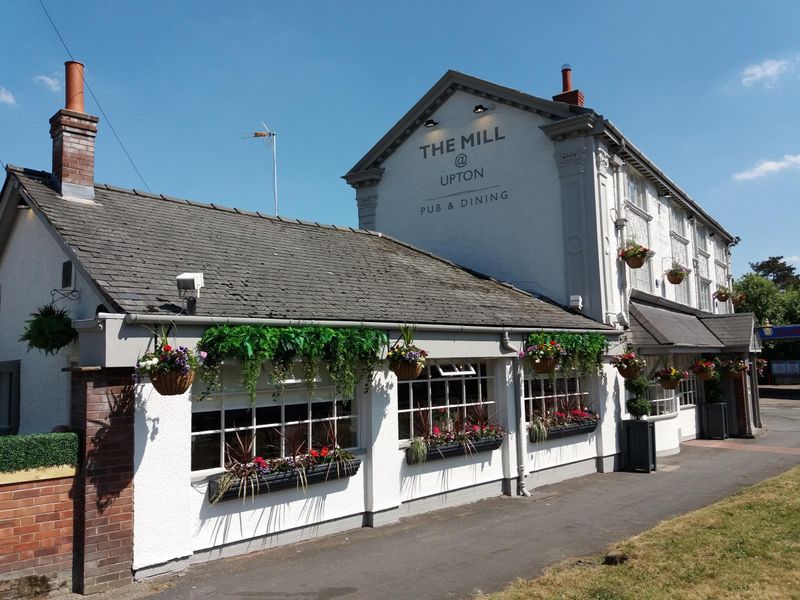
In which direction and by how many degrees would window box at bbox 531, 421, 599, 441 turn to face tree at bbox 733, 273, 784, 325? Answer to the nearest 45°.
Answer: approximately 135° to its left

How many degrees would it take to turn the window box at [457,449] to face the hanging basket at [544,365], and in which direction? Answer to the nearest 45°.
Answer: approximately 90° to its left

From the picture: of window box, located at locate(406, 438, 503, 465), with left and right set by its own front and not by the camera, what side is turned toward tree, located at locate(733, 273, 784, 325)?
left

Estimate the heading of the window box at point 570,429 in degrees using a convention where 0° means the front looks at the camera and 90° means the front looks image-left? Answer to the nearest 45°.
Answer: approximately 315°

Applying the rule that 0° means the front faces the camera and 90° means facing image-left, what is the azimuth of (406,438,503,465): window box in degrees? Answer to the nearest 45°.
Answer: approximately 315°

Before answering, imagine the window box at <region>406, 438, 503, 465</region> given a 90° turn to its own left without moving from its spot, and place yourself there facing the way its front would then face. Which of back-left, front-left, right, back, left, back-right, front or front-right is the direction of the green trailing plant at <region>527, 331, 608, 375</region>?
front

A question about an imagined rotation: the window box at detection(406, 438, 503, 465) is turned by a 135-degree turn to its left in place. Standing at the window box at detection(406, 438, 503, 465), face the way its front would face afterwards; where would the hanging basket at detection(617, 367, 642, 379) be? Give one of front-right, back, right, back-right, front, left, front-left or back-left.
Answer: front-right

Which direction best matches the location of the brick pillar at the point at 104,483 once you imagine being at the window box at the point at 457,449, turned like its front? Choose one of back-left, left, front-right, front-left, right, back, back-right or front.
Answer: right

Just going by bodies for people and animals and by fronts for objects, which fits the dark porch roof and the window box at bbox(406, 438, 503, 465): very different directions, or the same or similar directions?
same or similar directions

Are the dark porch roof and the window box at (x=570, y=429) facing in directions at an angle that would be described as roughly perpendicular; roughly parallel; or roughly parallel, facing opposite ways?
roughly parallel

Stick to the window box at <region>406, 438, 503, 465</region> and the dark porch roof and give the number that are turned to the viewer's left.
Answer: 0

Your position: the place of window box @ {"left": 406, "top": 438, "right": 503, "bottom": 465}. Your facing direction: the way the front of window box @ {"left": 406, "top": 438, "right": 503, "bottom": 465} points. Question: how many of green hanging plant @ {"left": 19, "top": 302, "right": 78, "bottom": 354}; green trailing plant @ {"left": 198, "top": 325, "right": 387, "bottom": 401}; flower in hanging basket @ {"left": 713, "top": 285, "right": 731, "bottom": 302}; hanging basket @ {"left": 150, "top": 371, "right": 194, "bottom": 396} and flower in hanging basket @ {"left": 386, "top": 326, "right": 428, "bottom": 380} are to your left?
1

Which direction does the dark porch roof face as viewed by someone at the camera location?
facing the viewer and to the right of the viewer

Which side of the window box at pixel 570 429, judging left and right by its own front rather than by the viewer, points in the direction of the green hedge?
right

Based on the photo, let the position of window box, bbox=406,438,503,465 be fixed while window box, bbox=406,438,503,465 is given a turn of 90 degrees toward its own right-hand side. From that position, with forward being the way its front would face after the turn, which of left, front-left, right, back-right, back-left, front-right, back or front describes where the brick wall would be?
front

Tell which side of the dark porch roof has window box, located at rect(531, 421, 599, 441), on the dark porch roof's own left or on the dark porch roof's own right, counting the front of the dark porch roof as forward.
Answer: on the dark porch roof's own right

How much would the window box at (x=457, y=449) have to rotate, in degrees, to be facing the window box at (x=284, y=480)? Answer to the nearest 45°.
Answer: approximately 90° to its right

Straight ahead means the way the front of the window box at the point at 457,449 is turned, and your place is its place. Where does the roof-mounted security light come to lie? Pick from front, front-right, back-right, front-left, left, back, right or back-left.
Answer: right
